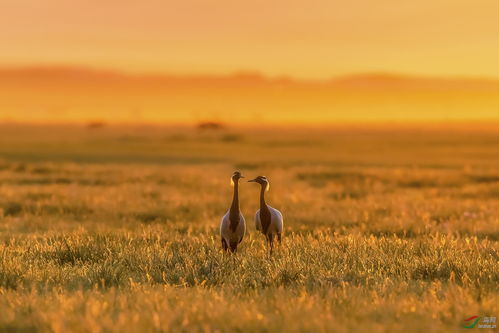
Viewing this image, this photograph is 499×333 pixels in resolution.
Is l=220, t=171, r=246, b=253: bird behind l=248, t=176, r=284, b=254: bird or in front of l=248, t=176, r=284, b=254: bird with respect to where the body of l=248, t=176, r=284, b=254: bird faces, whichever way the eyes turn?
in front

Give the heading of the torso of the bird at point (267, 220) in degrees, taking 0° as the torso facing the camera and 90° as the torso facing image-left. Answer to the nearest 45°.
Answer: approximately 45°
